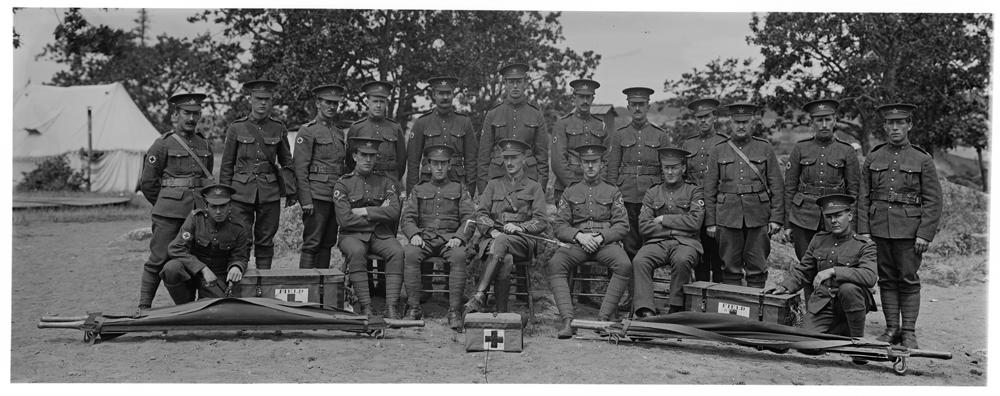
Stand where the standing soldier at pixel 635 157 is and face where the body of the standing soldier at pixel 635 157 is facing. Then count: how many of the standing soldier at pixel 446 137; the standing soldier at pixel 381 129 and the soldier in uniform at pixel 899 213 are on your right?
2

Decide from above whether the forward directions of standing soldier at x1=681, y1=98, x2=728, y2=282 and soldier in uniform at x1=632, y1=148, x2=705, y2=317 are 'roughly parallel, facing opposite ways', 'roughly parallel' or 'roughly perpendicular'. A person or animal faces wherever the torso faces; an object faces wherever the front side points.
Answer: roughly parallel

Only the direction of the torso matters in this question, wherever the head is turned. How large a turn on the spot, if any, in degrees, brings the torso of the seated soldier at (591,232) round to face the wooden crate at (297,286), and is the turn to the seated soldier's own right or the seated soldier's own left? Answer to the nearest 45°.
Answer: approximately 90° to the seated soldier's own right

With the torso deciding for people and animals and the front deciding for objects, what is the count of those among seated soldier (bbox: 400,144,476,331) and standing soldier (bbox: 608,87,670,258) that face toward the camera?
2

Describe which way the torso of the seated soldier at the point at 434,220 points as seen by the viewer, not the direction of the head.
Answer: toward the camera

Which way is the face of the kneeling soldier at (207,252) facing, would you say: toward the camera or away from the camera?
toward the camera

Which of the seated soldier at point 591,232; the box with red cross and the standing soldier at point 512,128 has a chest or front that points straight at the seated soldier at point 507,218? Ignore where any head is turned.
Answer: the standing soldier

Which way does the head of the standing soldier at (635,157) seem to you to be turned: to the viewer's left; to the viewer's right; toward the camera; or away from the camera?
toward the camera

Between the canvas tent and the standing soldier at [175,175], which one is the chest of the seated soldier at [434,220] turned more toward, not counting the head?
the standing soldier

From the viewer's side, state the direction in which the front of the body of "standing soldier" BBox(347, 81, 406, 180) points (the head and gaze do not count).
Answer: toward the camera

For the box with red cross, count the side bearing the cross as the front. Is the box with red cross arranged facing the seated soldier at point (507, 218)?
no

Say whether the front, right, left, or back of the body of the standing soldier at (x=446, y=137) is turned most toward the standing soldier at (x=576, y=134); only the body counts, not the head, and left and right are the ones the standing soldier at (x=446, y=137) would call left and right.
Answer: left

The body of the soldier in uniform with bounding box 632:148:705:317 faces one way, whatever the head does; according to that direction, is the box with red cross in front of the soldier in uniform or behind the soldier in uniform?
in front

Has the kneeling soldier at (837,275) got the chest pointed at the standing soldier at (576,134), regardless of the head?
no

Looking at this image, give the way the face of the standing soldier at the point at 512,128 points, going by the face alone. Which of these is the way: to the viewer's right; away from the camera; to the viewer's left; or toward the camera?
toward the camera

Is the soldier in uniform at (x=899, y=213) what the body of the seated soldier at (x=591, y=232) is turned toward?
no

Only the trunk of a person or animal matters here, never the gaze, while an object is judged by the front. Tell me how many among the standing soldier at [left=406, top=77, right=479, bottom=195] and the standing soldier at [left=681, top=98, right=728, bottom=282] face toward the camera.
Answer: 2

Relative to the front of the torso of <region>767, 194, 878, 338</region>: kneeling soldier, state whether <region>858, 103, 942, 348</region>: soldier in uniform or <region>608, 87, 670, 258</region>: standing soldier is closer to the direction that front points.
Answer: the standing soldier

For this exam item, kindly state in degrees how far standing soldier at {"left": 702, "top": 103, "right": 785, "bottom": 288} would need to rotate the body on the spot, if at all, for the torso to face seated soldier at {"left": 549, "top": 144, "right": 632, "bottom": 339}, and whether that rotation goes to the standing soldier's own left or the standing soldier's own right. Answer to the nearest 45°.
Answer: approximately 90° to the standing soldier's own right
